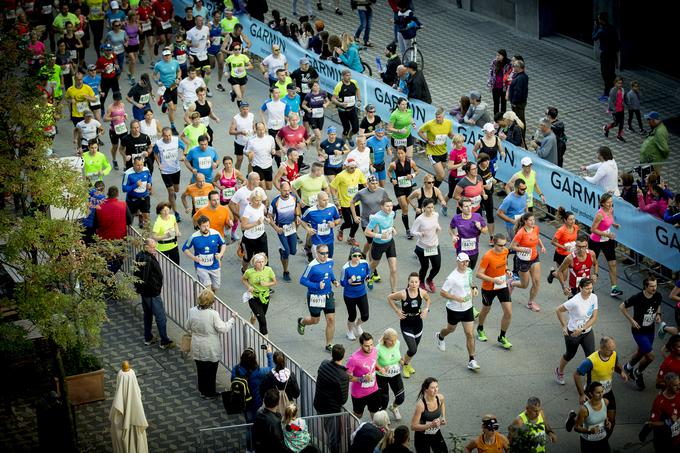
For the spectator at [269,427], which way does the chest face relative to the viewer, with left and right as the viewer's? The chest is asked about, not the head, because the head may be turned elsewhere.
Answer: facing away from the viewer and to the right of the viewer

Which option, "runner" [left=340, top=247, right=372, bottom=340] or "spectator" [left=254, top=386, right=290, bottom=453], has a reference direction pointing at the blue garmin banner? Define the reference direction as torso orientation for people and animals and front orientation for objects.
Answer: the spectator

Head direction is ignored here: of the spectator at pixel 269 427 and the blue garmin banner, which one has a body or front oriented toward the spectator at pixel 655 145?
the spectator at pixel 269 427

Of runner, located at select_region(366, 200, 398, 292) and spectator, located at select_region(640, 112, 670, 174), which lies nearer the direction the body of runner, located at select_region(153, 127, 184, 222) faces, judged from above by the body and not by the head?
the runner

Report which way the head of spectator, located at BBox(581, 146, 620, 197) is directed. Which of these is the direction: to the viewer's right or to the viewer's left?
to the viewer's left

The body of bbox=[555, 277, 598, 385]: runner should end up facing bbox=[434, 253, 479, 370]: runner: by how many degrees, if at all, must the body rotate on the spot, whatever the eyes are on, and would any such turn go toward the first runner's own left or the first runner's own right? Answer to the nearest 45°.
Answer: approximately 135° to the first runner's own right

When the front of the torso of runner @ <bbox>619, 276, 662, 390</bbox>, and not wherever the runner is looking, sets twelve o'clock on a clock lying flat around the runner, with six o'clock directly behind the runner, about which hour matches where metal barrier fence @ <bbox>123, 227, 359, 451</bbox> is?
The metal barrier fence is roughly at 4 o'clock from the runner.

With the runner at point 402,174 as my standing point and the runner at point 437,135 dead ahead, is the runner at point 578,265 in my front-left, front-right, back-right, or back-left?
back-right

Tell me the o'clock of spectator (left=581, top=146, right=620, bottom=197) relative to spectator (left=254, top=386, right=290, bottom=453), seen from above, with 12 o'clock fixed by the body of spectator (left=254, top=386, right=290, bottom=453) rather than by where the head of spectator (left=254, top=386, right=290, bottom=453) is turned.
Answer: spectator (left=581, top=146, right=620, bottom=197) is roughly at 12 o'clock from spectator (left=254, top=386, right=290, bottom=453).
